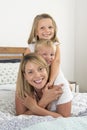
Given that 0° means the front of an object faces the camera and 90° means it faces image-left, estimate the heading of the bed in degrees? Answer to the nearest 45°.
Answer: approximately 0°
